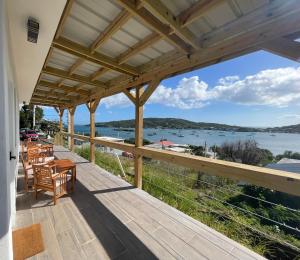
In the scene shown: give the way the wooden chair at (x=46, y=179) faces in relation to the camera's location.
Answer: facing away from the viewer and to the right of the viewer

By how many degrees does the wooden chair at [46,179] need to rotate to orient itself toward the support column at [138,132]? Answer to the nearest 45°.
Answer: approximately 45° to its right

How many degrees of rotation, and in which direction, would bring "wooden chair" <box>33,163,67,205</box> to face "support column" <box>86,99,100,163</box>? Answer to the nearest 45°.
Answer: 0° — it already faces it

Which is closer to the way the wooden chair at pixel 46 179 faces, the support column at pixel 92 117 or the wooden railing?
the support column

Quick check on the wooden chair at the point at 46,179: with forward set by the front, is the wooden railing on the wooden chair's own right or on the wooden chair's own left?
on the wooden chair's own right

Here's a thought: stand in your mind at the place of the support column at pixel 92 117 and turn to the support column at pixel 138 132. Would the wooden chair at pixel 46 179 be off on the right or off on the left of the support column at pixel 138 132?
right
